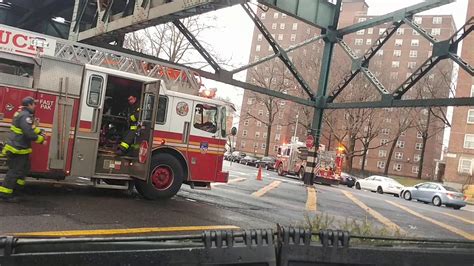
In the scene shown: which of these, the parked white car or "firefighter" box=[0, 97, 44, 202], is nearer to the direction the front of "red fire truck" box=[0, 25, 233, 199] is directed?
the parked white car

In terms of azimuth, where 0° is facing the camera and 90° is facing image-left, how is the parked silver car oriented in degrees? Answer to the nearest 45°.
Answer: approximately 135°

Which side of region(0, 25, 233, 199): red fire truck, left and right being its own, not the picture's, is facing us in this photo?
right

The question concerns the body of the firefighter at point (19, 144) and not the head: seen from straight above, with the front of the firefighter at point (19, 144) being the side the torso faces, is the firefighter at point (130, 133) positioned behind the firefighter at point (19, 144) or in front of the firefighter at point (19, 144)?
in front

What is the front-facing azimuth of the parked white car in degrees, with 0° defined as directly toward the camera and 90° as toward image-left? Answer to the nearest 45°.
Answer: approximately 135°

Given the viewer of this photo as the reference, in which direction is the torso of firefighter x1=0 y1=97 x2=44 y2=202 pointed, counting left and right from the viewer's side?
facing to the right of the viewer
